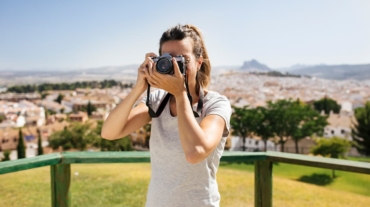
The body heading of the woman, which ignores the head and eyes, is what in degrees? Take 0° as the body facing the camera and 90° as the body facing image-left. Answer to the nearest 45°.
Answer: approximately 45°

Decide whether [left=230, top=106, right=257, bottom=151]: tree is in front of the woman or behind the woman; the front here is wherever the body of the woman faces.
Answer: behind

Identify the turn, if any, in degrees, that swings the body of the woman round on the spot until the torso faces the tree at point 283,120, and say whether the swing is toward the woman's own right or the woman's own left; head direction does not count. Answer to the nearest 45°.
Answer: approximately 135° to the woman's own right
